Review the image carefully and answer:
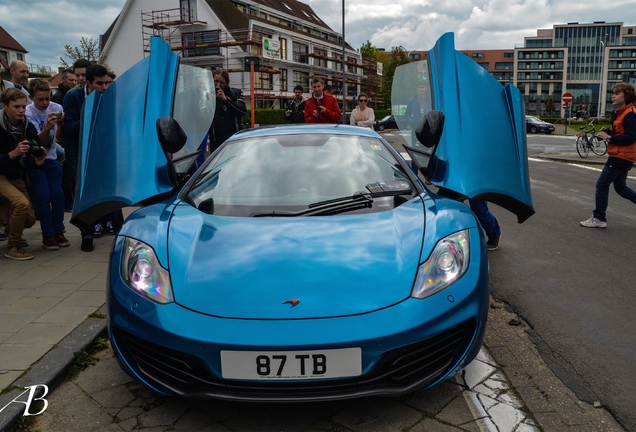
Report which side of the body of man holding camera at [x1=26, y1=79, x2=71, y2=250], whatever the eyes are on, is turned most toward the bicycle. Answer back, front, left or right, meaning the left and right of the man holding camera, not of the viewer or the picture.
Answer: left

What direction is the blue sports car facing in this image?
toward the camera

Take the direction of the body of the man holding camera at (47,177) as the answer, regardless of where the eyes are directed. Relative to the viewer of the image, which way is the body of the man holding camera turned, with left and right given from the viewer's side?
facing the viewer and to the right of the viewer

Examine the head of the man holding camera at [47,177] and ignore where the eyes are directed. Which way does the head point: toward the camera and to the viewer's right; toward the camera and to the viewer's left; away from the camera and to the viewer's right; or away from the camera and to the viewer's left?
toward the camera and to the viewer's right

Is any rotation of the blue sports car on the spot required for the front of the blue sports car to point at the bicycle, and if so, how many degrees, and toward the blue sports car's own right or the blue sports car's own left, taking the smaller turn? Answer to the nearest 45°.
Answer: approximately 135° to the blue sports car's own left

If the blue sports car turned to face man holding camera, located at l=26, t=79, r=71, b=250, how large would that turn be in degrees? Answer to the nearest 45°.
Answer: approximately 135° to its right

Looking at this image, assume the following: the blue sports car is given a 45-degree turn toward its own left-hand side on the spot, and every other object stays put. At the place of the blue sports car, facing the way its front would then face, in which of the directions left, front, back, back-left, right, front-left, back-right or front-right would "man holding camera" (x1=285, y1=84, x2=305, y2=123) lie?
back-left

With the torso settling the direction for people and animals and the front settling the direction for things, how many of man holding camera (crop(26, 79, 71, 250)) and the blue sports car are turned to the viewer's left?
0

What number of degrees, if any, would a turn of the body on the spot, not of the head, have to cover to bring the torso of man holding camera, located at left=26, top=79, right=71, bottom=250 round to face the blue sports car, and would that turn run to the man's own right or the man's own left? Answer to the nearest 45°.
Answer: approximately 45° to the man's own right

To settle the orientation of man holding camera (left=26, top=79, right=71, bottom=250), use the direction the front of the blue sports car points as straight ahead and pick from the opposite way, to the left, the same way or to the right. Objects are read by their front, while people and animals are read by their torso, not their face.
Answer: to the left

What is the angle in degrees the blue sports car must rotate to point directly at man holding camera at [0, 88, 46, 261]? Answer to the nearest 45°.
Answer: approximately 135° to its right

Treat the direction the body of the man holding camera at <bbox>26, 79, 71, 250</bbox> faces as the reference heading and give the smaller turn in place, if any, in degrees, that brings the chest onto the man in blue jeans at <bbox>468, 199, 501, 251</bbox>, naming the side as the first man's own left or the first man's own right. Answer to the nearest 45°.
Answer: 0° — they already face them

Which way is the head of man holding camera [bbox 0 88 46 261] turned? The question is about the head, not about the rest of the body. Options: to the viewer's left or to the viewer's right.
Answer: to the viewer's right
